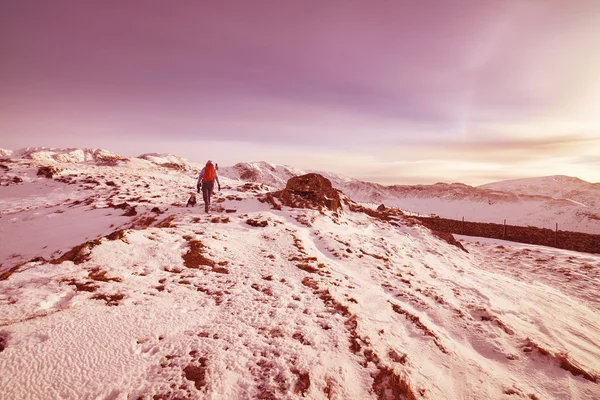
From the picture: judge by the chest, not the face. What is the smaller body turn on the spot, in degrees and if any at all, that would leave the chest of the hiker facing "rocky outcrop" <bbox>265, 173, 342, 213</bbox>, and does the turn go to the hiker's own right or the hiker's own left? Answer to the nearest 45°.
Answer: approximately 90° to the hiker's own right

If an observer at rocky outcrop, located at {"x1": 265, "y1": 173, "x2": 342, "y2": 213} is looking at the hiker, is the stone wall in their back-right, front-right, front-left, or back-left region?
back-left

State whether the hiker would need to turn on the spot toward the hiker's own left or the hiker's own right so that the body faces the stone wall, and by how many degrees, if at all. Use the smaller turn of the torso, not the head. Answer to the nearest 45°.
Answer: approximately 90° to the hiker's own right

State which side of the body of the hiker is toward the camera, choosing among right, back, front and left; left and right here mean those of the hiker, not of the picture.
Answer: back
